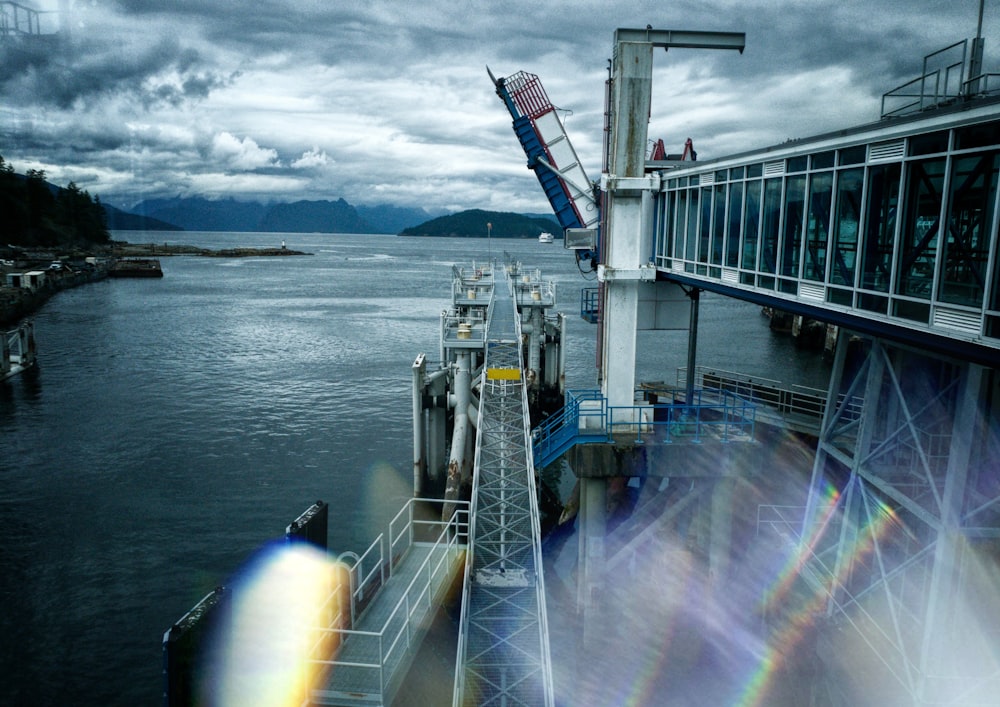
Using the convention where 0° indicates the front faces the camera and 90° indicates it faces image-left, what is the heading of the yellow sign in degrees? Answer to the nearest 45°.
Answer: approximately 0°

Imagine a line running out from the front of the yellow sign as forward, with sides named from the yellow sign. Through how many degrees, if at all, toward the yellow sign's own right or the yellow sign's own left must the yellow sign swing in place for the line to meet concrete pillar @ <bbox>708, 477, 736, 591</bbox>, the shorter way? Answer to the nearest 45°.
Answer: approximately 45° to the yellow sign's own left

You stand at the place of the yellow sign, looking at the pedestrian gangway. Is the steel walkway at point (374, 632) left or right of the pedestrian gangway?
right

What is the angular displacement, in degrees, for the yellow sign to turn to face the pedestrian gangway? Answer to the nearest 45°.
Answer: approximately 45° to its left

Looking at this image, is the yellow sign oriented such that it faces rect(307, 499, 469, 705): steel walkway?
yes

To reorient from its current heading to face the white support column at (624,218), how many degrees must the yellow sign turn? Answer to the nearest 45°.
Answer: approximately 45° to its left
